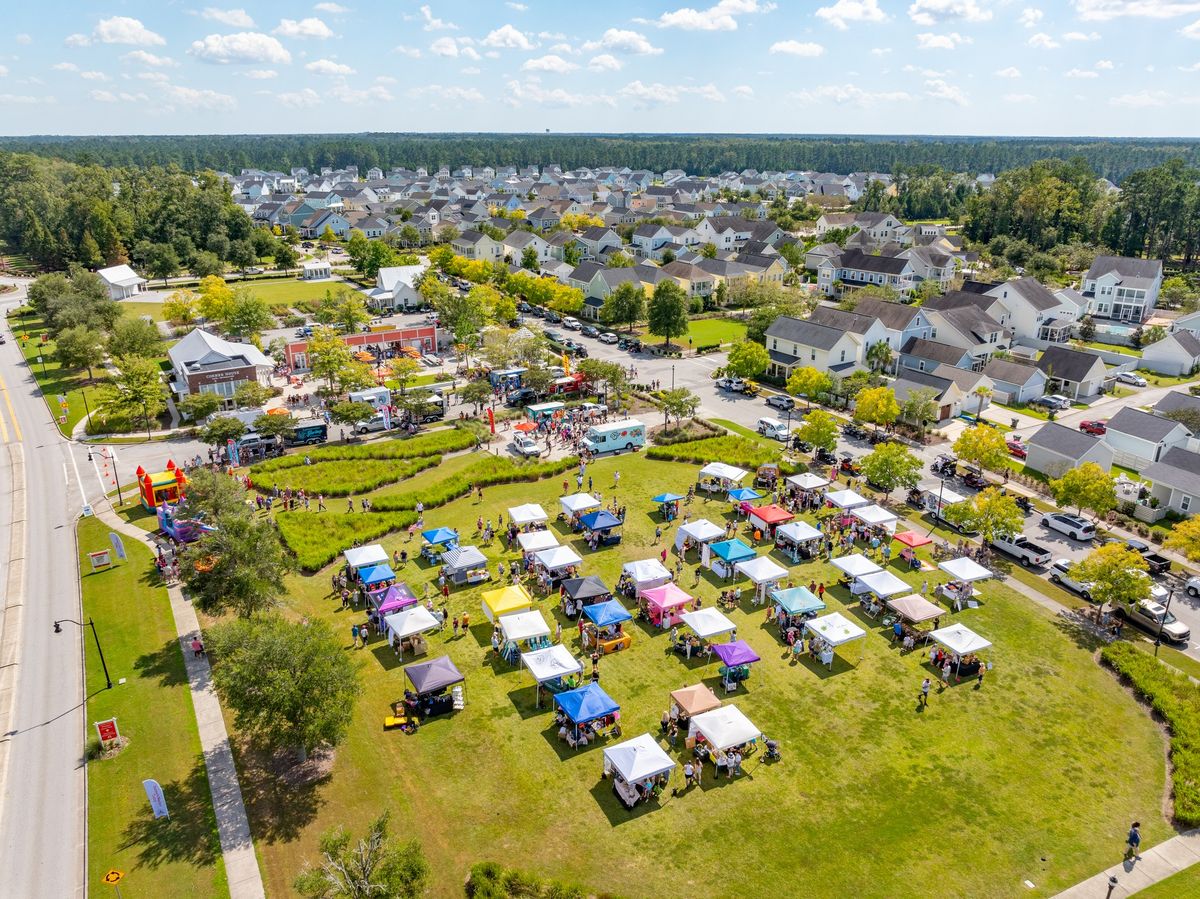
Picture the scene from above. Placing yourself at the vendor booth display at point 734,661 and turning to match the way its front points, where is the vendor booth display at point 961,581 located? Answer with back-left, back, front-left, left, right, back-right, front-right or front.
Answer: left

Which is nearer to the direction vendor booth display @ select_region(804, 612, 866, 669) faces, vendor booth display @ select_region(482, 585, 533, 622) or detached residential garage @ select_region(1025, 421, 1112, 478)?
the vendor booth display

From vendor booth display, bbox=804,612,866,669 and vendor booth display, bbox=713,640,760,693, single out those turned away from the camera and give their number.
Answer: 0

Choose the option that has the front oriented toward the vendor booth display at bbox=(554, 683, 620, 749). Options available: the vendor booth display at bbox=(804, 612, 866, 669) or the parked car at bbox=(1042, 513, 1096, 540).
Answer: the vendor booth display at bbox=(804, 612, 866, 669)

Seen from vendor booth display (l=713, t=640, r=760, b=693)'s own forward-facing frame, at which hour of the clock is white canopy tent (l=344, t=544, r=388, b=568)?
The white canopy tent is roughly at 5 o'clock from the vendor booth display.

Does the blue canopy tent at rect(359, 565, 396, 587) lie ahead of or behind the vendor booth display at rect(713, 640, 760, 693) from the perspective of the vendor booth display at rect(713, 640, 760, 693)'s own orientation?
behind

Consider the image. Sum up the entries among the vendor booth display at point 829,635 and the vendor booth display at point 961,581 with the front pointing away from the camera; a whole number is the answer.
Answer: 0

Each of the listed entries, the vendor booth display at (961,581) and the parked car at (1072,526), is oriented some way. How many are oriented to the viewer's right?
0

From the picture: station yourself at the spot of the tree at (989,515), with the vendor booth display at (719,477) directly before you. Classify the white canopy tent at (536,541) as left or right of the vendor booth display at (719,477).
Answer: left
